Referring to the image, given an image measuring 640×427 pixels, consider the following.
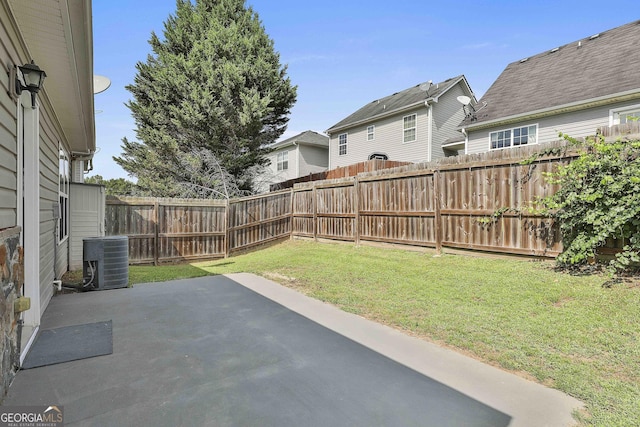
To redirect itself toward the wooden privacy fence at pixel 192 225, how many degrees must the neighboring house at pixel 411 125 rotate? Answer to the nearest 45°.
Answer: approximately 180°

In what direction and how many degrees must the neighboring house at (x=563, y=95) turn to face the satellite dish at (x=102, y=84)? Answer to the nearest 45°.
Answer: approximately 180°

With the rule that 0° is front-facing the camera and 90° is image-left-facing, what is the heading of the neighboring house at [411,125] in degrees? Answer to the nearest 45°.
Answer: approximately 225°

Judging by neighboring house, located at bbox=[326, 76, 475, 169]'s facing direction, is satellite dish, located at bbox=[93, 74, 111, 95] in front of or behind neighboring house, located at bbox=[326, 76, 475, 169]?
behind

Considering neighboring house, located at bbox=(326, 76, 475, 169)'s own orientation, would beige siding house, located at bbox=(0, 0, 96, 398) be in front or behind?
behind

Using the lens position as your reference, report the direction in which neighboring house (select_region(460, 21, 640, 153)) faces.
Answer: facing away from the viewer and to the right of the viewer

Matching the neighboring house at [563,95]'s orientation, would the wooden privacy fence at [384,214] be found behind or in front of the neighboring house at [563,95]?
behind

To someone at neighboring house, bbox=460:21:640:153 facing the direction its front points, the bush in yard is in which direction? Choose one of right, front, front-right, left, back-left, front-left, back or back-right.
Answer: back-right
